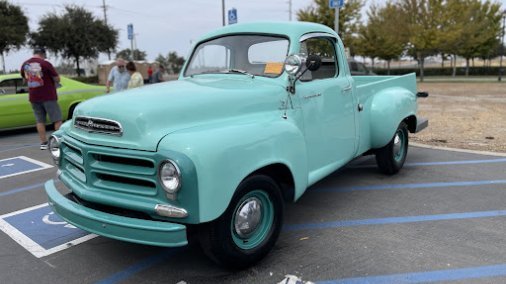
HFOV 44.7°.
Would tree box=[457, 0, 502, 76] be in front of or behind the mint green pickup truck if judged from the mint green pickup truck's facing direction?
behind

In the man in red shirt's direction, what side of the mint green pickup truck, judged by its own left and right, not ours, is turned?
right

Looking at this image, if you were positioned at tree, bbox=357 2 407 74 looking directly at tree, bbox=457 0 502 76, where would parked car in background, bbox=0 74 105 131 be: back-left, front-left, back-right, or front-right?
back-right

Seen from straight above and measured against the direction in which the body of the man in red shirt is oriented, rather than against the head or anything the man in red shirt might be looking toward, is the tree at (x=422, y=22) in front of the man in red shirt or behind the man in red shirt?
in front

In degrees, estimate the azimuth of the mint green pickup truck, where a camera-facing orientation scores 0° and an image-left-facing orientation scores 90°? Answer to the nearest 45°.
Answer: approximately 45°

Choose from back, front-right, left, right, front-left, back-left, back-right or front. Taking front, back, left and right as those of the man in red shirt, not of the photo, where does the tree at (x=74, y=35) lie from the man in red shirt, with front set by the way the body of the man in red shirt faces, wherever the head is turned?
front-left

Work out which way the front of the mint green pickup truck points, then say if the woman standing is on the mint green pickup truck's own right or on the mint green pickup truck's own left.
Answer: on the mint green pickup truck's own right

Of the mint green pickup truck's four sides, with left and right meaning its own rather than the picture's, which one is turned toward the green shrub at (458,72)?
back
